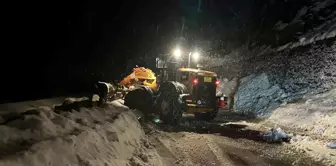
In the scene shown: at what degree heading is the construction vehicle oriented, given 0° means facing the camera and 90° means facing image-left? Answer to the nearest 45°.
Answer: approximately 135°
